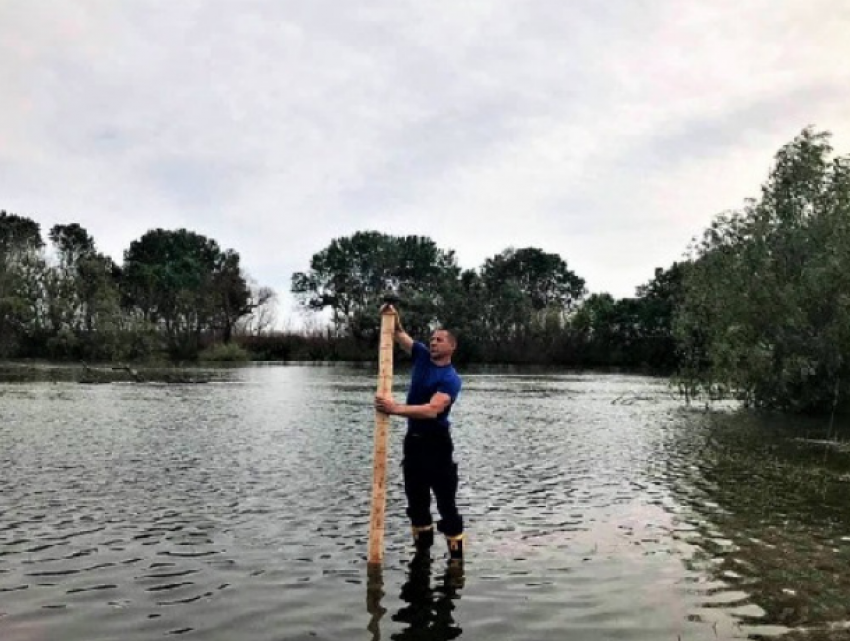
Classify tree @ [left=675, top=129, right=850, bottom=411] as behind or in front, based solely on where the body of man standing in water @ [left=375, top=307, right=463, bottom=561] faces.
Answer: behind

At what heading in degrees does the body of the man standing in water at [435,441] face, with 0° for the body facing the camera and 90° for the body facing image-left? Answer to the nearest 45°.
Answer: approximately 45°

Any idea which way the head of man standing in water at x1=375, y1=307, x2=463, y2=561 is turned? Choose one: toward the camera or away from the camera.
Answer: toward the camera
